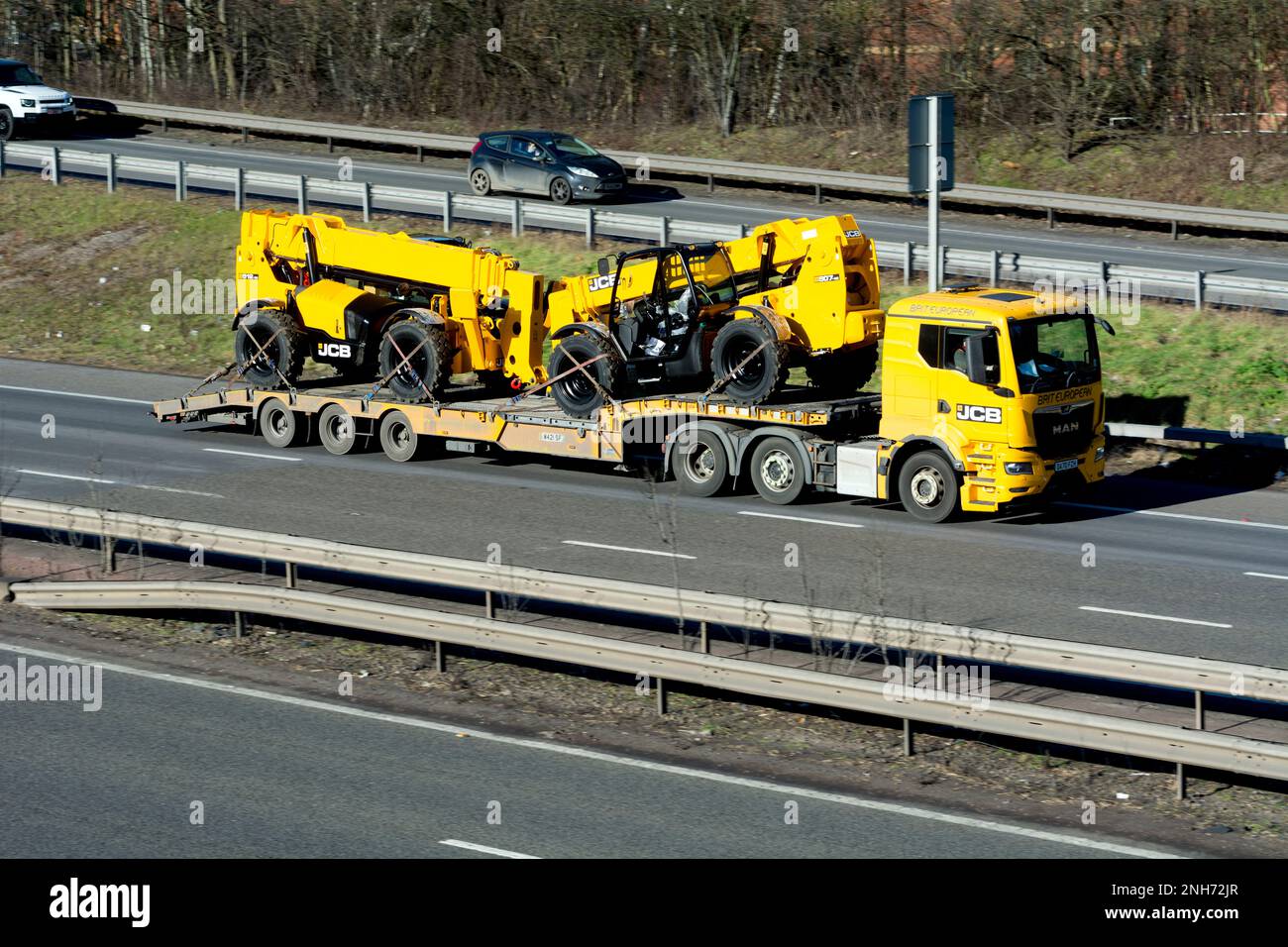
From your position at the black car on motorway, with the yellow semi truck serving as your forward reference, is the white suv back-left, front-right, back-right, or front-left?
back-right

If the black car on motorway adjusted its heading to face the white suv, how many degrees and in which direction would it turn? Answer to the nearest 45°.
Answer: approximately 180°

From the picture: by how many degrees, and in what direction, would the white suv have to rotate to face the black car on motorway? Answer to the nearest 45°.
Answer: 0° — it already faces it

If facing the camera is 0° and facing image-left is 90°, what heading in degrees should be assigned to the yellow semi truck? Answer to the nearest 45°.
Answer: approximately 315°

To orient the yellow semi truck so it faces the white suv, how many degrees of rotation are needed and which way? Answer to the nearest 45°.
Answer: approximately 180°

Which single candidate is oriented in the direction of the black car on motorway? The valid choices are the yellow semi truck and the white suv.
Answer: the white suv

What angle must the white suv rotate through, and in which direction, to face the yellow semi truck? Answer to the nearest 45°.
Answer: approximately 45° to its right

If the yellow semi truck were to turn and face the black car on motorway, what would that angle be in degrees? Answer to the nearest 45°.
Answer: approximately 135° to its left

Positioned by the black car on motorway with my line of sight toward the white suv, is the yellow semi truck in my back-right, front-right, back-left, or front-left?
back-left

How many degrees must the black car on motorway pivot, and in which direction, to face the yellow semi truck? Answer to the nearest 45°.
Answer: approximately 45° to its right
